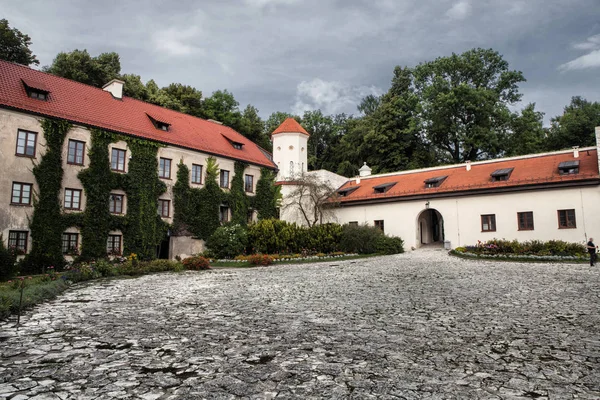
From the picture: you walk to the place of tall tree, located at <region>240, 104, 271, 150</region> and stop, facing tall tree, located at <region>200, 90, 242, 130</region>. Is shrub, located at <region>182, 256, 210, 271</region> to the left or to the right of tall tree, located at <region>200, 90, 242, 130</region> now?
left

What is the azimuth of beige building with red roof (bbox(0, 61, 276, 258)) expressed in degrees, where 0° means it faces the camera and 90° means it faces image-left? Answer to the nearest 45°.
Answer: approximately 315°

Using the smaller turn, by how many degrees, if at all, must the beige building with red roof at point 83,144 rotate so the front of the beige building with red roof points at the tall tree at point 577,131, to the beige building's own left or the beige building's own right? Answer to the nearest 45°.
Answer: approximately 45° to the beige building's own left

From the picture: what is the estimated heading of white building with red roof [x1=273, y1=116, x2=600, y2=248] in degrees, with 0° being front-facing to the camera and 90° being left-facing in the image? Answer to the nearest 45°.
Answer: approximately 45°

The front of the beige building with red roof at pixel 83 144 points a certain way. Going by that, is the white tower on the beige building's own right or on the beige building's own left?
on the beige building's own left

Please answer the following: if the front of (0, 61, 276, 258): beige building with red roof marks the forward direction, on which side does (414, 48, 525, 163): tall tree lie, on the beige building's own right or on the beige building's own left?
on the beige building's own left

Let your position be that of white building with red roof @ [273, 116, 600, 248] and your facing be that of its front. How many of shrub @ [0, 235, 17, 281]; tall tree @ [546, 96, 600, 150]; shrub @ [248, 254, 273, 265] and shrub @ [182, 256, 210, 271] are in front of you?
3
